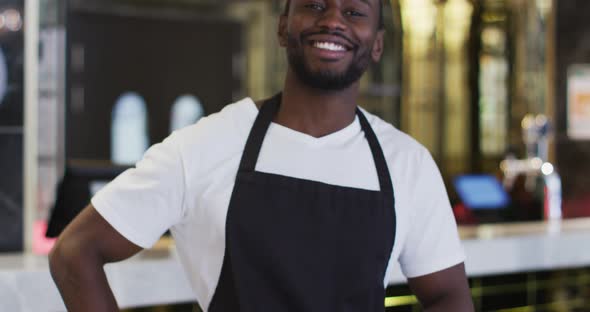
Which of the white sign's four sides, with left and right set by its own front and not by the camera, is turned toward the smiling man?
front

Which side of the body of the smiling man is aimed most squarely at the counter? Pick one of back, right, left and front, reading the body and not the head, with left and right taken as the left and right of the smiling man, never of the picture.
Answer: back

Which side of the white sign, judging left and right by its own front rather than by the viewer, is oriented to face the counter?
front

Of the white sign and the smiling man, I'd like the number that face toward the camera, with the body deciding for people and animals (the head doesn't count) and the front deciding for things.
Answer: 2

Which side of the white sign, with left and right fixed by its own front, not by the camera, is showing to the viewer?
front

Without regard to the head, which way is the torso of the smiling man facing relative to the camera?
toward the camera
